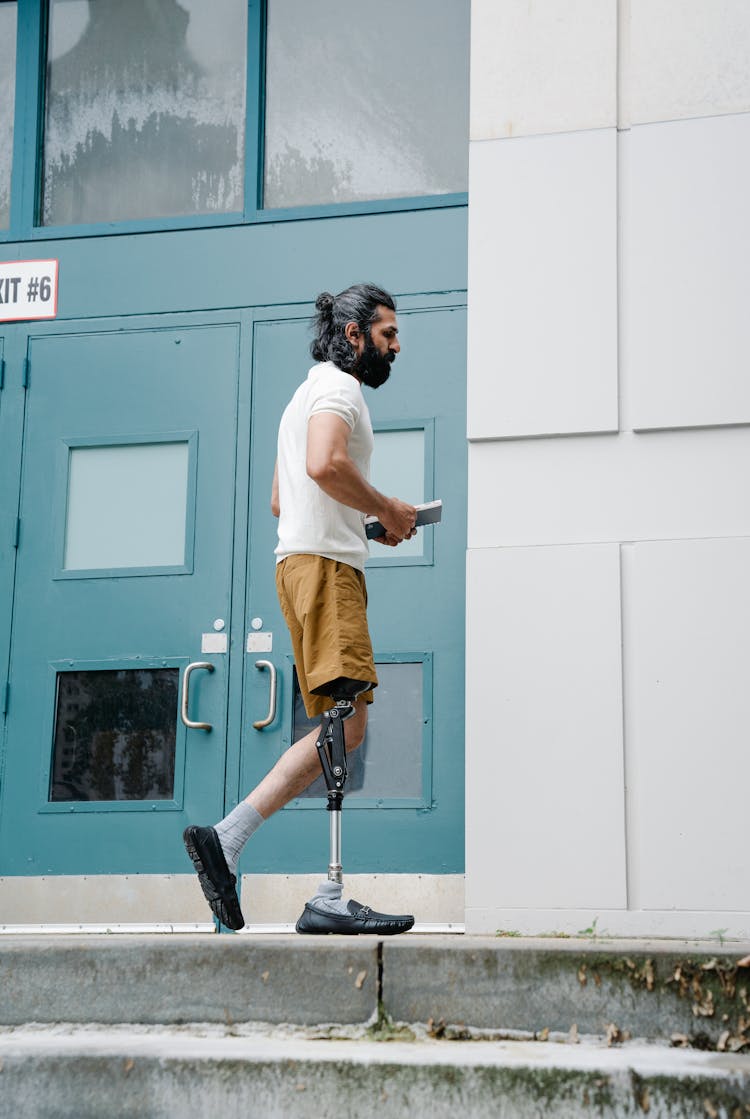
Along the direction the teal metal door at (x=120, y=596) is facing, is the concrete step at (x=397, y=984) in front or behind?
in front

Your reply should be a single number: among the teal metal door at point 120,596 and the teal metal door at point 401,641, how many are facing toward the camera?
2

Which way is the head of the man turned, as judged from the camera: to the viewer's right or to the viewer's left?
to the viewer's right

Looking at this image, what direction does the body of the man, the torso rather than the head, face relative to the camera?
to the viewer's right

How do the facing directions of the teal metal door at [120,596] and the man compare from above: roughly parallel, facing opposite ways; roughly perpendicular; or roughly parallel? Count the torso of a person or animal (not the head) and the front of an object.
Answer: roughly perpendicular

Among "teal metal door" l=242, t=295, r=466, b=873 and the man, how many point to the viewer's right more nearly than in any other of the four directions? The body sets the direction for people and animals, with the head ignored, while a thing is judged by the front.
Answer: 1

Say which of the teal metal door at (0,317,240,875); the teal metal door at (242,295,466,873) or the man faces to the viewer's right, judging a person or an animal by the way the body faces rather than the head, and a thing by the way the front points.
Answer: the man

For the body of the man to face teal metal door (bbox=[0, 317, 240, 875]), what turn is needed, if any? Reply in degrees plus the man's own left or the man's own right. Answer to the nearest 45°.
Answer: approximately 135° to the man's own left

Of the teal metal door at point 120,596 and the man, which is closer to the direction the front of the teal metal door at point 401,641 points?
the man
